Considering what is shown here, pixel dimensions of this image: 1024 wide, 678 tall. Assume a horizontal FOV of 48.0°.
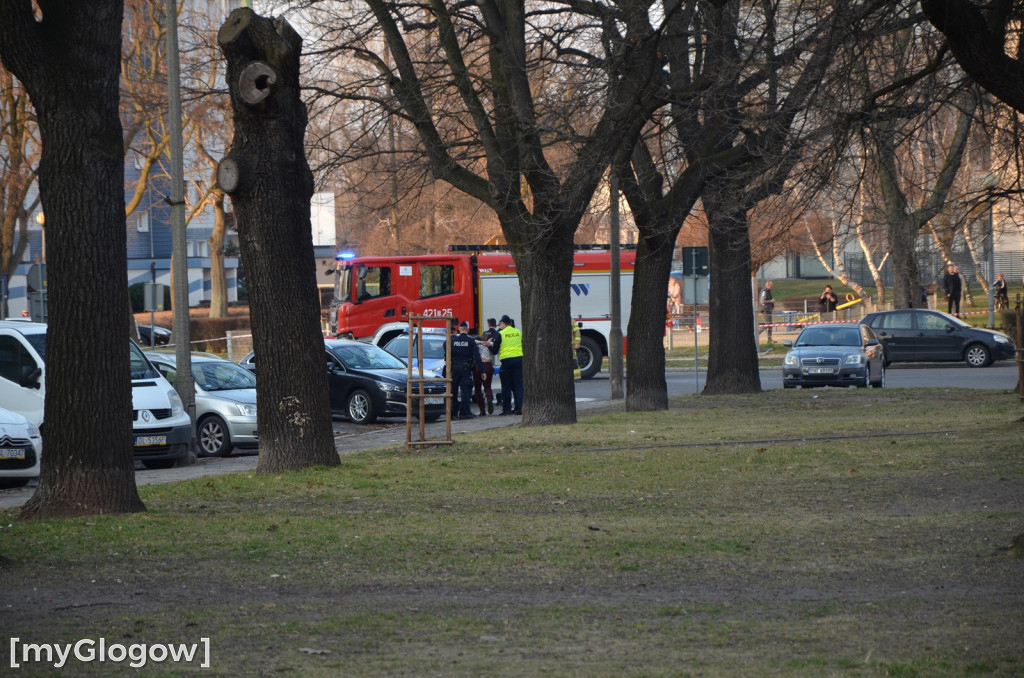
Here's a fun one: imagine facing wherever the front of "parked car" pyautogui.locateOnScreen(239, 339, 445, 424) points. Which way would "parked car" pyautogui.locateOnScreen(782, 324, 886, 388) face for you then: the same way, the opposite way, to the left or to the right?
to the right

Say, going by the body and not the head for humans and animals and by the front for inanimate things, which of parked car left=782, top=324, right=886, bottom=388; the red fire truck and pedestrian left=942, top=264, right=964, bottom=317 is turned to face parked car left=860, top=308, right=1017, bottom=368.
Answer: the pedestrian

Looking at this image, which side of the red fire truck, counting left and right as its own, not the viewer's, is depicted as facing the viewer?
left

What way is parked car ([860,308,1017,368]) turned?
to the viewer's right

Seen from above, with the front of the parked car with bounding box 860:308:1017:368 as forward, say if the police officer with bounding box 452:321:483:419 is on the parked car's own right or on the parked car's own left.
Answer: on the parked car's own right

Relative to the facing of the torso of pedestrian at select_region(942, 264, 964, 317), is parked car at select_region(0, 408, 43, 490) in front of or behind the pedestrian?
in front

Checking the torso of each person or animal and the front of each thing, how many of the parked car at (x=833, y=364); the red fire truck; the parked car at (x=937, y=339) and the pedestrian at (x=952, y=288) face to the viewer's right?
1

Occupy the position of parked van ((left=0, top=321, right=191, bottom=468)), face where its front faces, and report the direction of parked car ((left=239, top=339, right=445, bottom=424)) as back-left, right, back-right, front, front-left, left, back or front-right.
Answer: left

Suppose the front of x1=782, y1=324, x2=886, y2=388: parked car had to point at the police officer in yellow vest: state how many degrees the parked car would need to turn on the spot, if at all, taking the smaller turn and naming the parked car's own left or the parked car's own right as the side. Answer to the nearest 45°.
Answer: approximately 45° to the parked car's own right

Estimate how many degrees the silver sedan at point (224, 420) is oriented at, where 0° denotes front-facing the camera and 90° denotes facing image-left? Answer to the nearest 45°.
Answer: approximately 315°

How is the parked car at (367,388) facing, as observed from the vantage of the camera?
facing the viewer and to the right of the viewer

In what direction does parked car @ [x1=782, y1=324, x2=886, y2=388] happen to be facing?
toward the camera

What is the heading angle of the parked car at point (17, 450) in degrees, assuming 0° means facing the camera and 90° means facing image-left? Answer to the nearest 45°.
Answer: approximately 315°

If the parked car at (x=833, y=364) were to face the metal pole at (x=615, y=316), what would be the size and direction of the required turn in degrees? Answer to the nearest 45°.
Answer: approximately 45° to its right

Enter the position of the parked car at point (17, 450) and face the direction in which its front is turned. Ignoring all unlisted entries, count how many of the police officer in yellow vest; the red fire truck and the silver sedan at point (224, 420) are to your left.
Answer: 3
